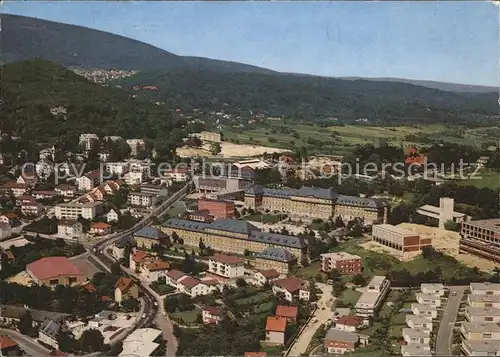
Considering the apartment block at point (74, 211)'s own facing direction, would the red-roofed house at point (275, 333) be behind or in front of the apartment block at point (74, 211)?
in front

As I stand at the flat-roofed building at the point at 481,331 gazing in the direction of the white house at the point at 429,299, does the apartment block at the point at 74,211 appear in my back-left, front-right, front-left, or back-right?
front-left

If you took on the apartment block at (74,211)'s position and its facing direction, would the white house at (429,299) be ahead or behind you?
ahead

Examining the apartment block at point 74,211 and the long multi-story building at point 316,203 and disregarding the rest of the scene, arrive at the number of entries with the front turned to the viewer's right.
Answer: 0

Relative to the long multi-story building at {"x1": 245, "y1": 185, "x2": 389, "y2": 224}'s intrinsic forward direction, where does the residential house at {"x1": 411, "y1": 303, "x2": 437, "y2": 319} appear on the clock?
The residential house is roughly at 10 o'clock from the long multi-story building.

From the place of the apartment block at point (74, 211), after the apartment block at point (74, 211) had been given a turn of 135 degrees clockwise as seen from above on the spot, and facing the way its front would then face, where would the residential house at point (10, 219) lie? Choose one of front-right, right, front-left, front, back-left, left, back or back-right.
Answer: front-left

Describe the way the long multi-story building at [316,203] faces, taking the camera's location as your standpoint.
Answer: facing the viewer and to the left of the viewer

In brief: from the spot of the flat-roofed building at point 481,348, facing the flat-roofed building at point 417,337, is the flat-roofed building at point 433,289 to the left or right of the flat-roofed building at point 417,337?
right

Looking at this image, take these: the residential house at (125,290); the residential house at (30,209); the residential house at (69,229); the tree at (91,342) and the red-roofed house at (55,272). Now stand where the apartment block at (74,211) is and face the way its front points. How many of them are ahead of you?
4

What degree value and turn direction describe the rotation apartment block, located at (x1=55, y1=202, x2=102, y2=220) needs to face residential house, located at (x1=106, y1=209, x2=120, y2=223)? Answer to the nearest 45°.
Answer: approximately 45° to its left

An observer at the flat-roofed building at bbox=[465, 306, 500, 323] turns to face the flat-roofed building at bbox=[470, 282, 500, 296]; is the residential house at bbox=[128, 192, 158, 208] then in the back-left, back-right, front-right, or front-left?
front-left

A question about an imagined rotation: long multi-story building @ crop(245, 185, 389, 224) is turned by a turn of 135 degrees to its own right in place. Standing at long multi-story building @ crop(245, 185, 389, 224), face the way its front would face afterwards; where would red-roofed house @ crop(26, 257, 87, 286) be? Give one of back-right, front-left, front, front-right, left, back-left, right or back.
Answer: back-left

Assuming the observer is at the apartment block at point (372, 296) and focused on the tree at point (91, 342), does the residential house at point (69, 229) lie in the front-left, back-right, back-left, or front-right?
front-right

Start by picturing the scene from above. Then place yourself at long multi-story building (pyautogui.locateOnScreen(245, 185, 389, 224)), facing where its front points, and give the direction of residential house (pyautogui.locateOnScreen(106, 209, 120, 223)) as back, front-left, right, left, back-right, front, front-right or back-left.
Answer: front-right

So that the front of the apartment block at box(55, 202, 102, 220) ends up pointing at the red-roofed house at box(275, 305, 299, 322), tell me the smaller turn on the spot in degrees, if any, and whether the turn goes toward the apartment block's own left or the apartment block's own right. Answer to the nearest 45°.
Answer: approximately 45° to the apartment block's own left

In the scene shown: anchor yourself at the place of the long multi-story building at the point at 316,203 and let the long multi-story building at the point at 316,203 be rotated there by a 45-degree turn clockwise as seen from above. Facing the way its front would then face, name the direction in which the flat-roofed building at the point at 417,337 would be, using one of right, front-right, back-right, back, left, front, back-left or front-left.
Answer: left

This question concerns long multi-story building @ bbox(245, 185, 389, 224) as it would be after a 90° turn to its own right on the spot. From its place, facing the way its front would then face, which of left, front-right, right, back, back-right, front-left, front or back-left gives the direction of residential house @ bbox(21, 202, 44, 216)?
front-left

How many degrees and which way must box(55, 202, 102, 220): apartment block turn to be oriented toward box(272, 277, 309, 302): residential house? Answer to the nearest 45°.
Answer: approximately 45° to its left

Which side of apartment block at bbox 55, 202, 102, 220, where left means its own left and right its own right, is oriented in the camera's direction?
front

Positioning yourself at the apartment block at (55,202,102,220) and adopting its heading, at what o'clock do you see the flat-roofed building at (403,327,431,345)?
The flat-roofed building is roughly at 11 o'clock from the apartment block.
